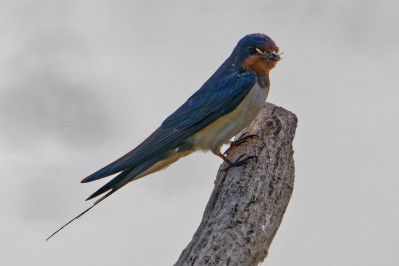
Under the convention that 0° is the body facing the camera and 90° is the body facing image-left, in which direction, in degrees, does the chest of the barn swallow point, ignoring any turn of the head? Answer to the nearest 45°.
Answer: approximately 270°
